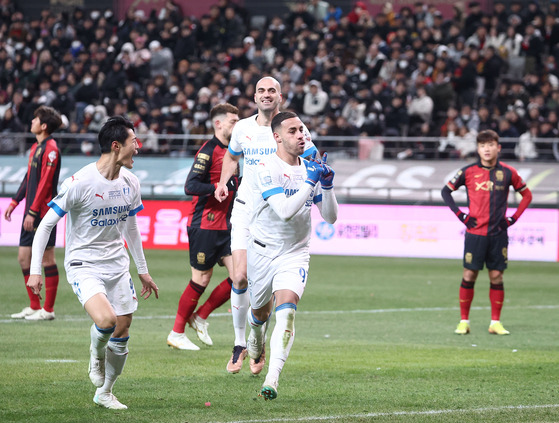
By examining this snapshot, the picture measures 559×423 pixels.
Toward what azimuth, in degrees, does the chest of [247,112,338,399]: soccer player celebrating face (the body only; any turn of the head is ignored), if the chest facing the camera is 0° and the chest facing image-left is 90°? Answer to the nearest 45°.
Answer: approximately 315°

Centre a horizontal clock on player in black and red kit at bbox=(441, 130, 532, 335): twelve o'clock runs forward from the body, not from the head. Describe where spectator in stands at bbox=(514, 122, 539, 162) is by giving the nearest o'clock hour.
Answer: The spectator in stands is roughly at 6 o'clock from the player in black and red kit.

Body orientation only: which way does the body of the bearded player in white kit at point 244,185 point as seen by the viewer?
toward the camera

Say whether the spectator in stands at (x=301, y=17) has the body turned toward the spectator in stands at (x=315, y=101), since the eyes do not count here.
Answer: yes

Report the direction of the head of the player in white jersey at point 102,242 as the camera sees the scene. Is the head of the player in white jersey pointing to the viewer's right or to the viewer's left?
to the viewer's right

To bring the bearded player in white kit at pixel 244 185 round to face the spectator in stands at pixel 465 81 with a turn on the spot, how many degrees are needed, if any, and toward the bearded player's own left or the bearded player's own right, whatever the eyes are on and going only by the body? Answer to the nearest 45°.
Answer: approximately 180°

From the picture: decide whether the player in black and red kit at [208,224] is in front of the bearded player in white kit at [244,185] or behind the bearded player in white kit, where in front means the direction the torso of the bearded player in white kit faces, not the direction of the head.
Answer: behind

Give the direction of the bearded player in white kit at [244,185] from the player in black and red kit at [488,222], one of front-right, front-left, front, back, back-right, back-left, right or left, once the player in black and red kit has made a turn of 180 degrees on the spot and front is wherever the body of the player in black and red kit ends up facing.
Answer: back-left

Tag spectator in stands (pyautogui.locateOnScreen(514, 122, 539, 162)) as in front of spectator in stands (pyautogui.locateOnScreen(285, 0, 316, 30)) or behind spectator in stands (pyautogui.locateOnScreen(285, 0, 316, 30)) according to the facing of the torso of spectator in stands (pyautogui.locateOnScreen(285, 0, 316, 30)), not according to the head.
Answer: in front

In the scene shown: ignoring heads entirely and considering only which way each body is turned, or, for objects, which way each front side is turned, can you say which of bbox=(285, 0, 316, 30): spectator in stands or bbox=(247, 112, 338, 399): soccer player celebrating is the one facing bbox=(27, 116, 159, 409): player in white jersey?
the spectator in stands

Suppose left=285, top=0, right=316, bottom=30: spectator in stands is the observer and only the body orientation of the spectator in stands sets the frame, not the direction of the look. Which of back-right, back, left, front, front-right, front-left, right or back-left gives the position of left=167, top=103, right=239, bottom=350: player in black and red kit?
front

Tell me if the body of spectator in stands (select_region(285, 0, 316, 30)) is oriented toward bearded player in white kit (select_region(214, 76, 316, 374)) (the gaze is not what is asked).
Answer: yes
